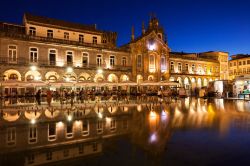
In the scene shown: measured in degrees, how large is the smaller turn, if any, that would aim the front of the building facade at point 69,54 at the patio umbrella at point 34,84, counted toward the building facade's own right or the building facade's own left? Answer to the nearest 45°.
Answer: approximately 45° to the building facade's own right

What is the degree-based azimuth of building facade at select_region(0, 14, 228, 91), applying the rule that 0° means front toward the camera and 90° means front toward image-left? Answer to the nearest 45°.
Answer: approximately 315°
